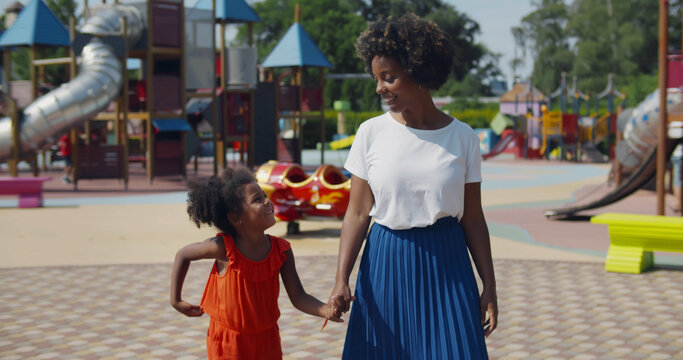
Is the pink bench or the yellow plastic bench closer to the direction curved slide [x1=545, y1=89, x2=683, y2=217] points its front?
the pink bench

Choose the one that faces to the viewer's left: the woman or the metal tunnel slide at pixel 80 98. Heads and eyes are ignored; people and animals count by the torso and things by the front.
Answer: the metal tunnel slide

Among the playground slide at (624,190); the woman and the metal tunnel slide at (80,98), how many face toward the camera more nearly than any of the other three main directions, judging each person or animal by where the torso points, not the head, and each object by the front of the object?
1

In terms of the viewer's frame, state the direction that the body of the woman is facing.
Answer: toward the camera

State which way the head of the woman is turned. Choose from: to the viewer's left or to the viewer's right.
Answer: to the viewer's left

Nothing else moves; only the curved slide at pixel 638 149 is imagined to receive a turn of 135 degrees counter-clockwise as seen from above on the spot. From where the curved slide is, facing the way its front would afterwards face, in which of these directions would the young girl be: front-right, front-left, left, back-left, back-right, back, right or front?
front-right

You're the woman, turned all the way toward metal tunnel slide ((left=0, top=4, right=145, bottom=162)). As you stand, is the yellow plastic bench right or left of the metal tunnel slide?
right

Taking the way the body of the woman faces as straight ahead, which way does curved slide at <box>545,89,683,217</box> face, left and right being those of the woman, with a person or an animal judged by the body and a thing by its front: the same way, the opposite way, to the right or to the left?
to the right

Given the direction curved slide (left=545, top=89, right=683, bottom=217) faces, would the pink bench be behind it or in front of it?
in front

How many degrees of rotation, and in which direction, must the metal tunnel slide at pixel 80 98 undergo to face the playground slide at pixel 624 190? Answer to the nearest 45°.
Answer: approximately 135° to its left

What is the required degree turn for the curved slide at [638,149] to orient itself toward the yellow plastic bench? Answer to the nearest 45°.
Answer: approximately 90° to its left

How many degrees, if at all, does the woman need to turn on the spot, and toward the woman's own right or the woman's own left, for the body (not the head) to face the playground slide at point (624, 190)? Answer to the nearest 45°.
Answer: approximately 180°

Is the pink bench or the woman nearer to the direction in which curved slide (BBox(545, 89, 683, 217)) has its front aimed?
the pink bench

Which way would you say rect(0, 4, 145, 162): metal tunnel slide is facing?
to the viewer's left

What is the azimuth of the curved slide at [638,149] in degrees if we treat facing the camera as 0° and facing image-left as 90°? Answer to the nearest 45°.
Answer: approximately 90°
